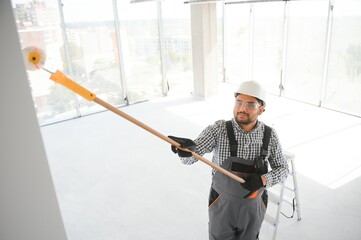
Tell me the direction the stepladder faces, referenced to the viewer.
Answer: facing the viewer and to the left of the viewer

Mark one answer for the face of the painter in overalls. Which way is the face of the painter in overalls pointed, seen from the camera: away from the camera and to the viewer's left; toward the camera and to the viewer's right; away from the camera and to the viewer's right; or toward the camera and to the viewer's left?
toward the camera and to the viewer's left

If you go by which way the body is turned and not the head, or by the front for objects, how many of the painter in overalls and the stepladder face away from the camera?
0

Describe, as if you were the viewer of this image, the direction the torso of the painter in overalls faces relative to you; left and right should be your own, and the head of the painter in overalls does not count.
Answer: facing the viewer

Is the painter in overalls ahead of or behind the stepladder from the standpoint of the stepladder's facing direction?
ahead

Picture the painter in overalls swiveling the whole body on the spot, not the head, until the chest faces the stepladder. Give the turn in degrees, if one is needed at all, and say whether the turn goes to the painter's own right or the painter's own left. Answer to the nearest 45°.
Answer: approximately 135° to the painter's own left
